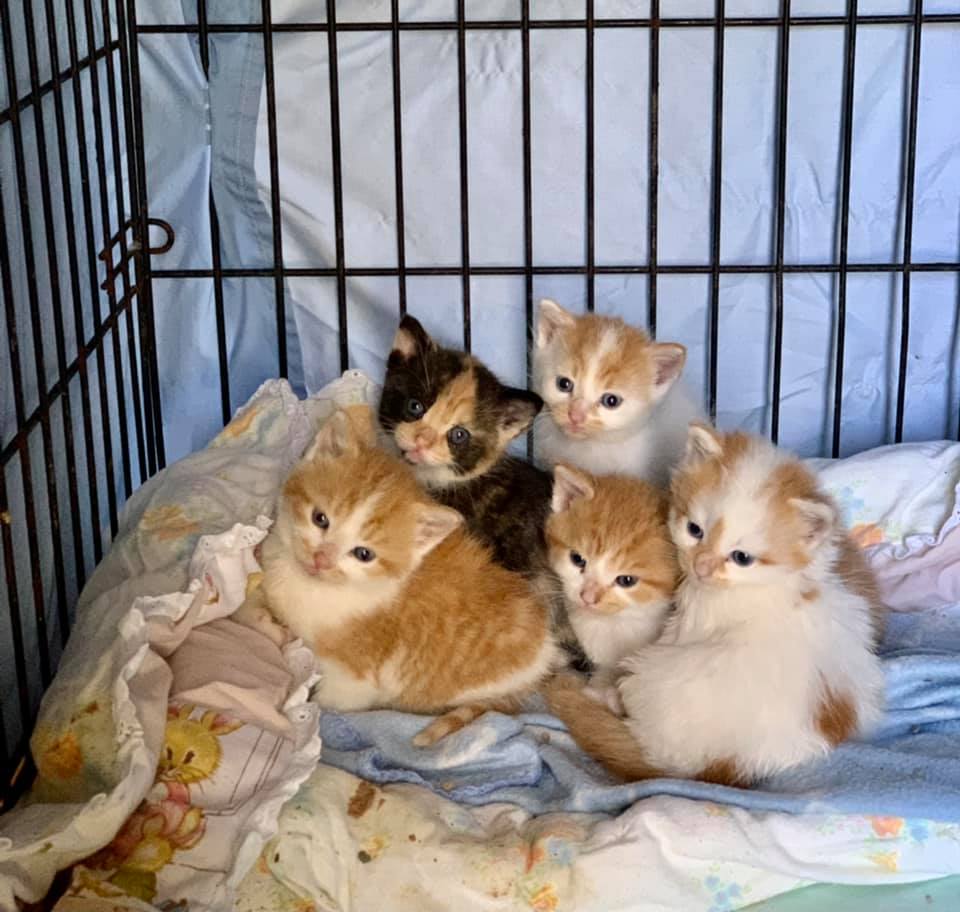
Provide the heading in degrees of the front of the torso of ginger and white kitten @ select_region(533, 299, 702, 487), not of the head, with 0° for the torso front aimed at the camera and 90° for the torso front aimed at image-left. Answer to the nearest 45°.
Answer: approximately 45°

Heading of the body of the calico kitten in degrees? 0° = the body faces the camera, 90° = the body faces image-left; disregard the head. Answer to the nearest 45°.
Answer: approximately 45°
